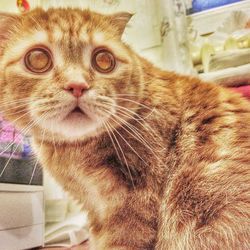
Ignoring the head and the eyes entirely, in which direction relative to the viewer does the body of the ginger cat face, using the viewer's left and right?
facing the viewer and to the left of the viewer

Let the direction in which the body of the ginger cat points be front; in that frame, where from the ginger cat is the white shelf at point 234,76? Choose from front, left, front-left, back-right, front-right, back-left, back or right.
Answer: back

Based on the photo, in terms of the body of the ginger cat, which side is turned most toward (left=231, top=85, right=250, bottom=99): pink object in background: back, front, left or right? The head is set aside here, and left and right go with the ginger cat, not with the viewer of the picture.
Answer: back

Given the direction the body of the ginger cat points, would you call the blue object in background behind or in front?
behind

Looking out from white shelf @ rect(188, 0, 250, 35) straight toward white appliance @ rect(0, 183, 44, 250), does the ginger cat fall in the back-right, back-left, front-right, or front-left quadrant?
front-left

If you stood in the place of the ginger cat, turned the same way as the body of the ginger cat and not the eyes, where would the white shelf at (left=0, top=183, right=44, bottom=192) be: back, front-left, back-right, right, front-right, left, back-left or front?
right

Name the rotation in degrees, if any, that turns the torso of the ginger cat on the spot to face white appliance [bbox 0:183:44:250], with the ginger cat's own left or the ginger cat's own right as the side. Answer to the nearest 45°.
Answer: approximately 90° to the ginger cat's own right
